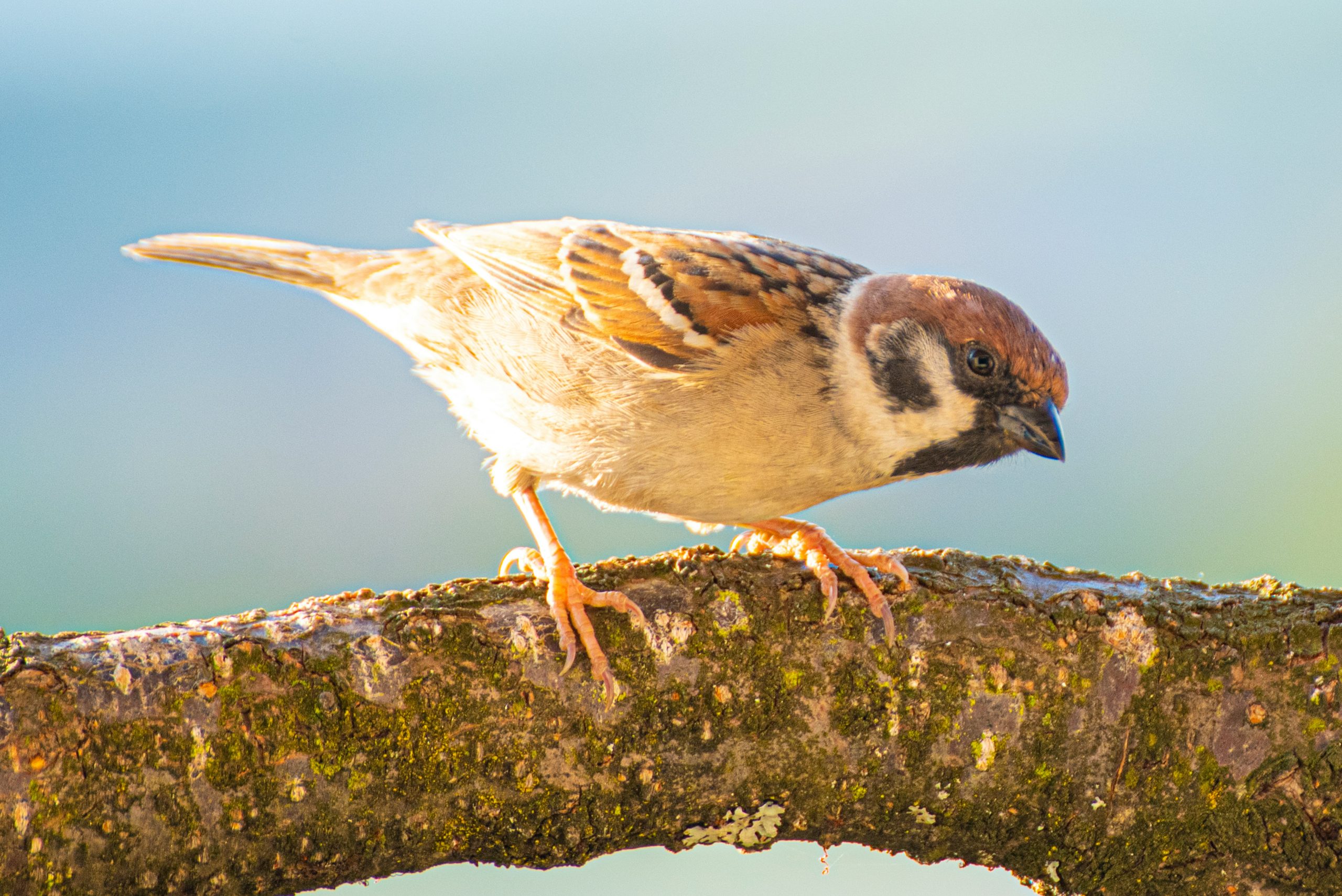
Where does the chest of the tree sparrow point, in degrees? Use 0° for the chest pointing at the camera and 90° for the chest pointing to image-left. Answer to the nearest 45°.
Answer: approximately 270°
